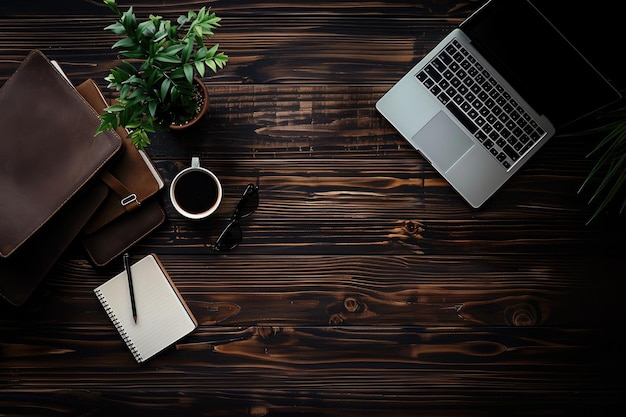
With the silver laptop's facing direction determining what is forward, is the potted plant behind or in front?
in front

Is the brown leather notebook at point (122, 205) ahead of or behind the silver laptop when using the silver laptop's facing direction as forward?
ahead

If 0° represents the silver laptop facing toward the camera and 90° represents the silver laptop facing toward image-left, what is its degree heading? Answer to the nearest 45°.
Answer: approximately 45°
